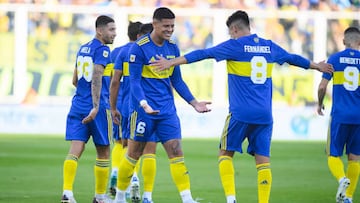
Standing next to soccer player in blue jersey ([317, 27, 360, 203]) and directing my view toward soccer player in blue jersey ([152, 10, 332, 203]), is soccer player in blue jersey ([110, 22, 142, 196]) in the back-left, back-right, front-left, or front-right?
front-right

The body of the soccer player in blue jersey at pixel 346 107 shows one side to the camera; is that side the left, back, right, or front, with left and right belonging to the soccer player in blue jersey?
back

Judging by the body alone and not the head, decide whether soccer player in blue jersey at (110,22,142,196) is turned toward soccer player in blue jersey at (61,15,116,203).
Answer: no

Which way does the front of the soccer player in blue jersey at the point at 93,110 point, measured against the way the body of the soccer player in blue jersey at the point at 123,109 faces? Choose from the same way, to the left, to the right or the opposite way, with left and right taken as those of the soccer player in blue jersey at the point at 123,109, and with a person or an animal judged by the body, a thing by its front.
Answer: the same way

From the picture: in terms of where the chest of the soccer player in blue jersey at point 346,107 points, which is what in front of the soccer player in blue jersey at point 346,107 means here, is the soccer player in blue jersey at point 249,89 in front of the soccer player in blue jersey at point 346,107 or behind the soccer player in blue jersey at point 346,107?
behind

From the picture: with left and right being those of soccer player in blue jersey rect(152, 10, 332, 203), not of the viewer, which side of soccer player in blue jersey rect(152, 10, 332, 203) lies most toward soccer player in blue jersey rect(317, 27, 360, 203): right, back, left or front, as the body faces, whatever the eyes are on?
right

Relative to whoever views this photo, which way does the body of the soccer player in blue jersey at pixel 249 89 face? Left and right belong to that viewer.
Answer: facing away from the viewer and to the left of the viewer

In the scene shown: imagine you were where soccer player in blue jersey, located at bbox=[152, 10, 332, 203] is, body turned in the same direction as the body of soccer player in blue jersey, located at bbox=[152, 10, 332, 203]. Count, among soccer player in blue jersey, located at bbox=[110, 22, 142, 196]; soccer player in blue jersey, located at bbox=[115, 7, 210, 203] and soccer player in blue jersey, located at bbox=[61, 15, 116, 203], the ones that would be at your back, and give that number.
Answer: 0

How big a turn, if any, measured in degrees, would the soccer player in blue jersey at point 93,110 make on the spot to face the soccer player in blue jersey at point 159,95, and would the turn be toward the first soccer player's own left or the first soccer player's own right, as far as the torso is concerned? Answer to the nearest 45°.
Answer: approximately 90° to the first soccer player's own right

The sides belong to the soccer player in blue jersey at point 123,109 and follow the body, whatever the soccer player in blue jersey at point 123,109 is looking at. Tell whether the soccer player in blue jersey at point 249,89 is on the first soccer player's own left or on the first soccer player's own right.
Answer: on the first soccer player's own right

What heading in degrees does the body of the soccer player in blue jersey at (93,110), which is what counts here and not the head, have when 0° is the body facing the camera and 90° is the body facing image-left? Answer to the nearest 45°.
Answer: approximately 225°

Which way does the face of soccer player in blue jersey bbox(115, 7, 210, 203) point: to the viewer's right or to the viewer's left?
to the viewer's right

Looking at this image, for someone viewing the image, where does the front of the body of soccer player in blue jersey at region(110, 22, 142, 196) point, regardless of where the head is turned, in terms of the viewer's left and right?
facing away from the viewer and to the right of the viewer

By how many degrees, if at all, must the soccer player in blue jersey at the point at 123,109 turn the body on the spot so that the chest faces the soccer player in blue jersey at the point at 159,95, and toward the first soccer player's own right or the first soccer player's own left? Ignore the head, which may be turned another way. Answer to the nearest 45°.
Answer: approximately 135° to the first soccer player's own right

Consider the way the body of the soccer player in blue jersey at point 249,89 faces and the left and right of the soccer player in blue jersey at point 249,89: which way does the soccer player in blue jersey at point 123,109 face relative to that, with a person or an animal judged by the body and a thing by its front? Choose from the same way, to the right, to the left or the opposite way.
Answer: the same way

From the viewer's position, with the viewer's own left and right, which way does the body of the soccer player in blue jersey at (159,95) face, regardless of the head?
facing the viewer and to the right of the viewer

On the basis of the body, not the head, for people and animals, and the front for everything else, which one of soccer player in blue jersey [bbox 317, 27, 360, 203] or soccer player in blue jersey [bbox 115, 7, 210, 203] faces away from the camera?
soccer player in blue jersey [bbox 317, 27, 360, 203]

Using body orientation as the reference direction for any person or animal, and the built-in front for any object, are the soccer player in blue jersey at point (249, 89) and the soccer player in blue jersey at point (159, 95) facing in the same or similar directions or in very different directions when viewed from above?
very different directions
